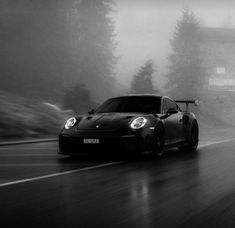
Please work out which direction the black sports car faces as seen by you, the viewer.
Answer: facing the viewer and to the left of the viewer
